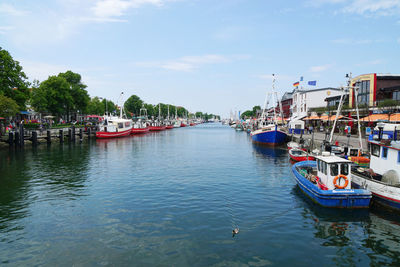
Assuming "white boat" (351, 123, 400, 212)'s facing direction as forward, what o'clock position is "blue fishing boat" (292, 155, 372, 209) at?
The blue fishing boat is roughly at 9 o'clock from the white boat.

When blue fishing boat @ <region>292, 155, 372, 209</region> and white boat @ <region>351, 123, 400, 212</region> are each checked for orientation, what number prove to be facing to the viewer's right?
0

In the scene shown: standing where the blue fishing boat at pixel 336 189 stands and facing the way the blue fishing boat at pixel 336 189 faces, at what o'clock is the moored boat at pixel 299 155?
The moored boat is roughly at 1 o'clock from the blue fishing boat.

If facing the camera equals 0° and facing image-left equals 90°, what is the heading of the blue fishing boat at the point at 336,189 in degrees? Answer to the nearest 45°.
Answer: approximately 135°

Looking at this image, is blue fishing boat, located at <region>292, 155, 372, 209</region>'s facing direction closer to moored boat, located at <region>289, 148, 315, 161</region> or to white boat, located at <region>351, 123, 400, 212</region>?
the moored boat

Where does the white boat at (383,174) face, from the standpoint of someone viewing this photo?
facing away from the viewer and to the left of the viewer

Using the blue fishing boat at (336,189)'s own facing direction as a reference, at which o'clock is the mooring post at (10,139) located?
The mooring post is roughly at 11 o'clock from the blue fishing boat.

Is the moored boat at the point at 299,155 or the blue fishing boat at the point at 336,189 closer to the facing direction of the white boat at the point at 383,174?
the moored boat

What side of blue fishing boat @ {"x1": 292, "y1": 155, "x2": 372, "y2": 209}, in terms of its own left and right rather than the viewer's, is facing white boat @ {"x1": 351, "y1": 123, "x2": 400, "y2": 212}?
right

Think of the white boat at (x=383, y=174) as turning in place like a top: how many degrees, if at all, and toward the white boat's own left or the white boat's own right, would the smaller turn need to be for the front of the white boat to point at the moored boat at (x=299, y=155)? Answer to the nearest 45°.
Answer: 0° — it already faces it
